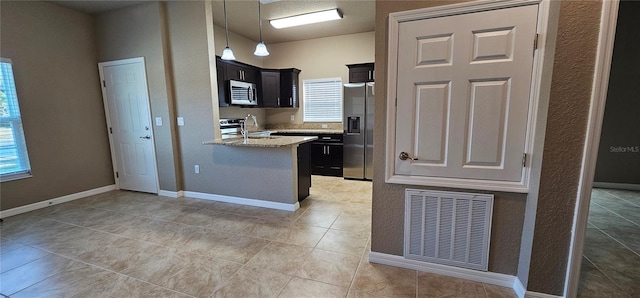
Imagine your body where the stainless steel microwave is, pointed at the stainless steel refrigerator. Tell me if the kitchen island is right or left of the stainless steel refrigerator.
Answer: right

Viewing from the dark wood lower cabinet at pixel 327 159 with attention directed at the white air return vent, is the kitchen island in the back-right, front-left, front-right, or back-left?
front-right

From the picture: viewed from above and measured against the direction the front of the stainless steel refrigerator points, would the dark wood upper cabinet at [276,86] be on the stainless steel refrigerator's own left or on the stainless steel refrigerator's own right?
on the stainless steel refrigerator's own right

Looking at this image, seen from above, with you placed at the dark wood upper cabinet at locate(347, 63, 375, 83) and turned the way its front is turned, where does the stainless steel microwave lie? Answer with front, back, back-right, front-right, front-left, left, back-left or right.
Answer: right

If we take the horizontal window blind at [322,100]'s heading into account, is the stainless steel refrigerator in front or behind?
in front

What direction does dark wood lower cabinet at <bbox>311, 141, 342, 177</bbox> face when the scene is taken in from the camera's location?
facing the viewer

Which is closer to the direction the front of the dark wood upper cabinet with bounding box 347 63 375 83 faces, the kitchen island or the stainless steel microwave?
the kitchen island

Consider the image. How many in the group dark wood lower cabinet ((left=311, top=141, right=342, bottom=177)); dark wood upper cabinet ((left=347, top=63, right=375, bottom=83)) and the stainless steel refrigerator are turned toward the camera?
3

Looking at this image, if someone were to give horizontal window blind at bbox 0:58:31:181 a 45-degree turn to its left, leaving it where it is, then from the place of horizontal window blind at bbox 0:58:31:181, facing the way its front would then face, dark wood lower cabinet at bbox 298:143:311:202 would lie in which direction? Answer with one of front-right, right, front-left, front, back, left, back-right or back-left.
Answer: front-right

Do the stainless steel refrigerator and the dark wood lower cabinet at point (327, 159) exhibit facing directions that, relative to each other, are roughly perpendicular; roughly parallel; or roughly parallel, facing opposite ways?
roughly parallel

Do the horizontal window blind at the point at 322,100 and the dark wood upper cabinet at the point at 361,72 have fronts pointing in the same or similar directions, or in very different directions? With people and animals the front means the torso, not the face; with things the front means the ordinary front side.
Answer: same or similar directions

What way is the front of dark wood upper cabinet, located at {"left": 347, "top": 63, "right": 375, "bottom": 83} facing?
toward the camera

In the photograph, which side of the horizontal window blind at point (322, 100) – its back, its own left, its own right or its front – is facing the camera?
front
